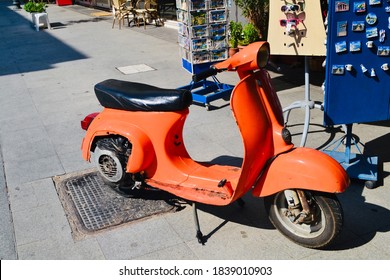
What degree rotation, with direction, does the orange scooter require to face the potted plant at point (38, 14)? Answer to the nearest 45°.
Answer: approximately 180°

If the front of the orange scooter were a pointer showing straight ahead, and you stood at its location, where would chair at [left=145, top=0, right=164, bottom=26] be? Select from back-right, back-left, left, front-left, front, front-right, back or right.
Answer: back-left

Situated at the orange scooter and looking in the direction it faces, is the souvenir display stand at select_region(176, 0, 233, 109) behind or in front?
behind

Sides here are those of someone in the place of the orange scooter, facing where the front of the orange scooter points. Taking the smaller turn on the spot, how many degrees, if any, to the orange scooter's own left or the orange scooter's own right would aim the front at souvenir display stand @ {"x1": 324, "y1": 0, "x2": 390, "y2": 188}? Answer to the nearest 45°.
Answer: approximately 90° to the orange scooter's own left

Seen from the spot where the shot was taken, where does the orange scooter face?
facing the viewer and to the right of the viewer

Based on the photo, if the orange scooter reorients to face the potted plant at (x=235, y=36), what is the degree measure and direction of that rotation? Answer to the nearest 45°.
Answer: approximately 135° to its left

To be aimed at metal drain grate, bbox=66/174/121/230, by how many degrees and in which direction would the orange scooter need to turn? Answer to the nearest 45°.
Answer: approximately 135° to its right

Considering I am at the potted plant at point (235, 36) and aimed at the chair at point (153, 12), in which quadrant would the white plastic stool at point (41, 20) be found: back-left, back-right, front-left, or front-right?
front-left

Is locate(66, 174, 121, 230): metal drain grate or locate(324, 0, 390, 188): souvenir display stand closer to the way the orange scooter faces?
the souvenir display stand

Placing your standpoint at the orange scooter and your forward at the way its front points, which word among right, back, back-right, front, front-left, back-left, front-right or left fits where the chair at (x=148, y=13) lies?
back-left

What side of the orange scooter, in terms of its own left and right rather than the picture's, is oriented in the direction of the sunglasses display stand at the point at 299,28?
left

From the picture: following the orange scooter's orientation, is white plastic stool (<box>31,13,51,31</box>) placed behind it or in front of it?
behind
